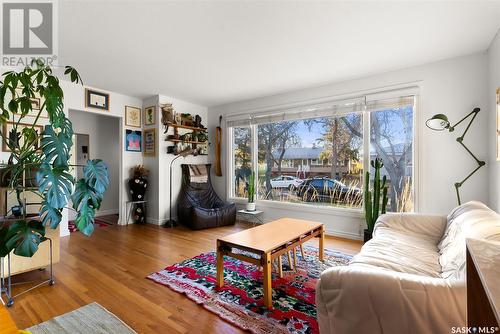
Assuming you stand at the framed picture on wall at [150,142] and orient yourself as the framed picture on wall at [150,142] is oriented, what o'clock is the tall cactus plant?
The tall cactus plant is roughly at 9 o'clock from the framed picture on wall.

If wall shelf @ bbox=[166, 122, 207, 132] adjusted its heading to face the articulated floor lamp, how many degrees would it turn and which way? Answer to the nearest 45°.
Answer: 0° — it already faces it

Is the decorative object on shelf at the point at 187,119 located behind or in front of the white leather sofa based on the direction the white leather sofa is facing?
in front

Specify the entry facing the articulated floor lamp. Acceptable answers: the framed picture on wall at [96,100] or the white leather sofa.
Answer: the framed picture on wall

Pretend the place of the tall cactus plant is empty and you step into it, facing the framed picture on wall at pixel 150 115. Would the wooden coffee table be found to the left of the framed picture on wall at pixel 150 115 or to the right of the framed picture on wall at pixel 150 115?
left

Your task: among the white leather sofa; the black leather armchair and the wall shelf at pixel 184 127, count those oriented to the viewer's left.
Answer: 1

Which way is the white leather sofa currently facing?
to the viewer's left

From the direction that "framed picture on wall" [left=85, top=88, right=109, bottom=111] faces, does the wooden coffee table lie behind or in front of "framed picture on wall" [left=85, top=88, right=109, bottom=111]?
in front

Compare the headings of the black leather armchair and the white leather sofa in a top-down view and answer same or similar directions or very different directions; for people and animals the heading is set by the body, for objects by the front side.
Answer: very different directions

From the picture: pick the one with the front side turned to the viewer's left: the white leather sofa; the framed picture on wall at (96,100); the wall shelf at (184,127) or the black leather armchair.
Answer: the white leather sofa

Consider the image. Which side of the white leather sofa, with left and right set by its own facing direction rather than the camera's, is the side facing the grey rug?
front

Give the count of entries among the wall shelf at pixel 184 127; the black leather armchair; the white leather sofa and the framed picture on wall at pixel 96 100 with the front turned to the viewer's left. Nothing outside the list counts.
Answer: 1

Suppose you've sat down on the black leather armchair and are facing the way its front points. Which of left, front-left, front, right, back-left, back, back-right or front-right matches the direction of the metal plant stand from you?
right

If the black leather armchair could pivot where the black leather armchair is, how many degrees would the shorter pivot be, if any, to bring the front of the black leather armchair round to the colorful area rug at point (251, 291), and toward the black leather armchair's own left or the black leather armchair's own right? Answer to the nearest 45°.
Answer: approximately 45° to the black leather armchair's own right
